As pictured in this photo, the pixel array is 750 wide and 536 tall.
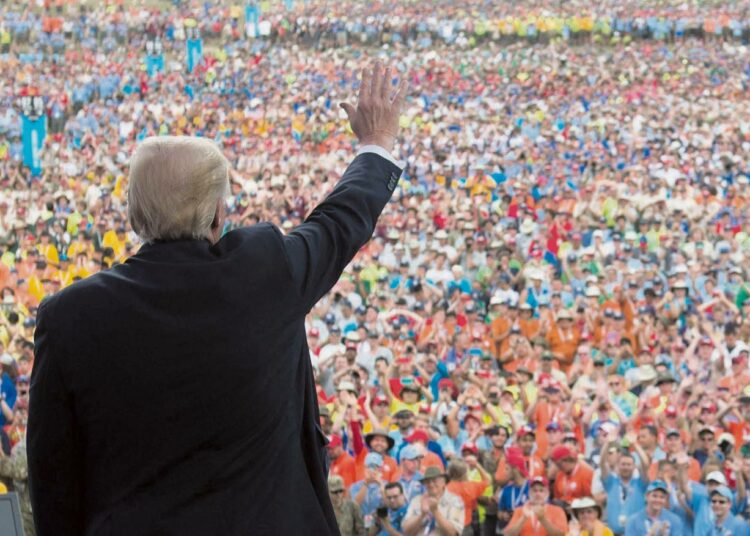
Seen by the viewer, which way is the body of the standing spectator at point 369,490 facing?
toward the camera

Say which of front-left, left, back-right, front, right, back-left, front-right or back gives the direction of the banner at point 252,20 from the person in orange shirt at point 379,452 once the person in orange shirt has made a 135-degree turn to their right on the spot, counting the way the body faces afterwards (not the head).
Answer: front-right

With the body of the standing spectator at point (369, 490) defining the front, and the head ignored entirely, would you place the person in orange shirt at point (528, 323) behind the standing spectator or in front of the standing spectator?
behind

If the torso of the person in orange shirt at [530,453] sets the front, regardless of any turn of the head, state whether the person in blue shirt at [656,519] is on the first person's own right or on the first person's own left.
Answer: on the first person's own left

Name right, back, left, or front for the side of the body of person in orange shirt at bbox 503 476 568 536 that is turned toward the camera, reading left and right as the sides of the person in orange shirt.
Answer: front

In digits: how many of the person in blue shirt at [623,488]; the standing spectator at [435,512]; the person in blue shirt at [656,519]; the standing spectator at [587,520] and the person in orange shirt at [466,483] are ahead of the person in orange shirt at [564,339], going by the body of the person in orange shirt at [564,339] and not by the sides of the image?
5

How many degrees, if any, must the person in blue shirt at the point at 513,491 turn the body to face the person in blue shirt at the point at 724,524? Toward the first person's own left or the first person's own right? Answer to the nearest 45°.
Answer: approximately 135° to the first person's own left

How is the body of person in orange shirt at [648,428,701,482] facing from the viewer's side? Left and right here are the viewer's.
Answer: facing the viewer

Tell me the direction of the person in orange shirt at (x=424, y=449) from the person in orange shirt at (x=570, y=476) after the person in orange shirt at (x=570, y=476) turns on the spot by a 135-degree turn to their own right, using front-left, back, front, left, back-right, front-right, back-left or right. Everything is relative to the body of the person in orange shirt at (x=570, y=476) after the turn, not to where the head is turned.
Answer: left
